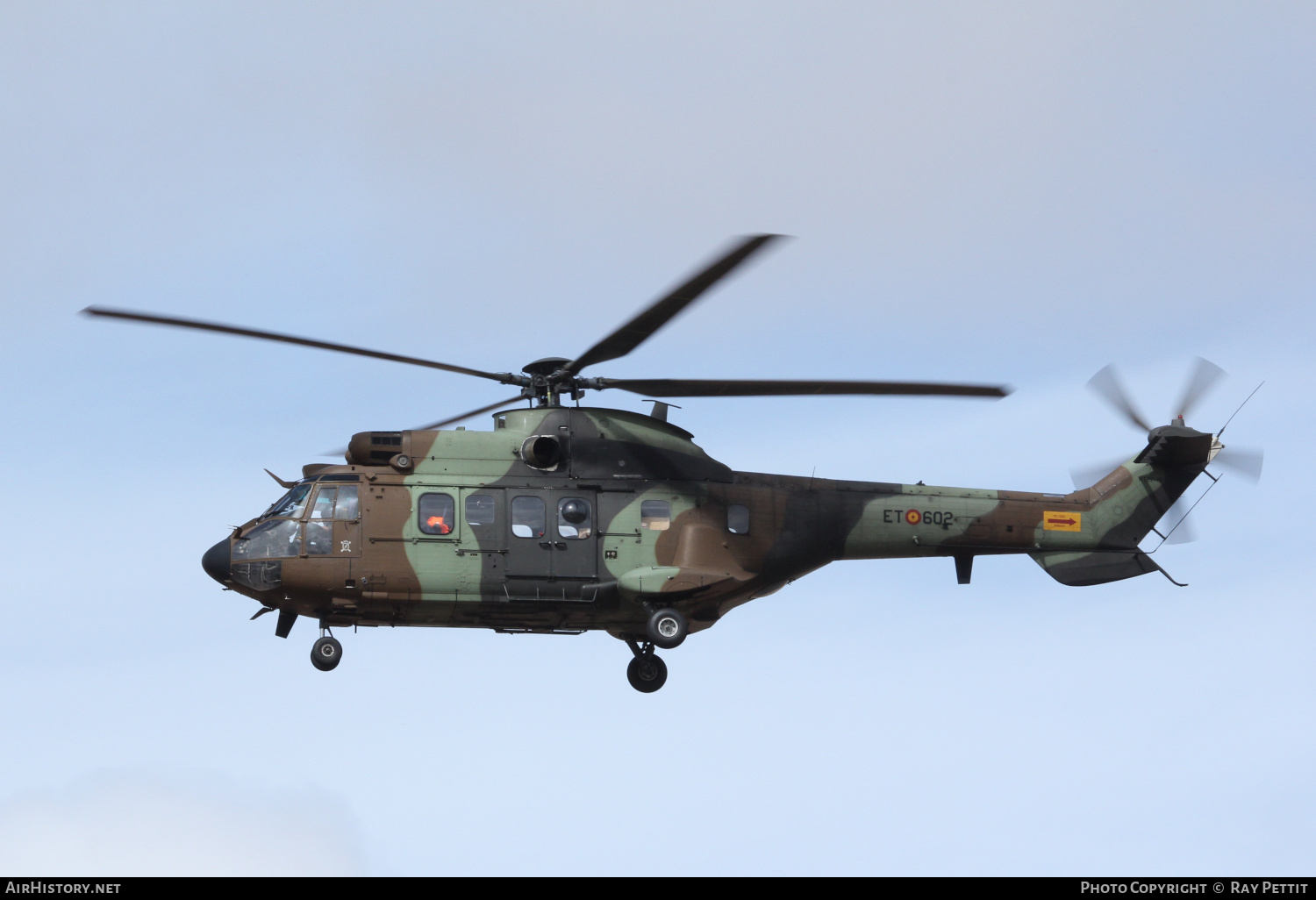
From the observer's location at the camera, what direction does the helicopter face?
facing to the left of the viewer
